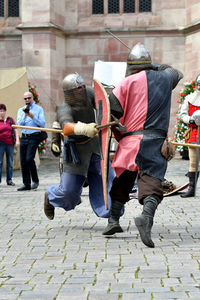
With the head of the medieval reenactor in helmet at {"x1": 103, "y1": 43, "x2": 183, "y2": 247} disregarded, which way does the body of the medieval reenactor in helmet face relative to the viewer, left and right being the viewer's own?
facing away from the viewer and to the left of the viewer

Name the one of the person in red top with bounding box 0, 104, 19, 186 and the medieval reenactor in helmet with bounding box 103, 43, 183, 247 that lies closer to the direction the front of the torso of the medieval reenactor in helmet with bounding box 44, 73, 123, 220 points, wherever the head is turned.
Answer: the medieval reenactor in helmet

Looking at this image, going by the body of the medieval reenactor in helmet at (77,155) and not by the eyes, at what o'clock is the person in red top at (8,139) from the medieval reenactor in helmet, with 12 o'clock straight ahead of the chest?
The person in red top is roughly at 7 o'clock from the medieval reenactor in helmet.

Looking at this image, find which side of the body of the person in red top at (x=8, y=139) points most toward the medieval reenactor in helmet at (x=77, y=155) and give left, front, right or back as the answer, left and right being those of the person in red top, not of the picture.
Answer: front

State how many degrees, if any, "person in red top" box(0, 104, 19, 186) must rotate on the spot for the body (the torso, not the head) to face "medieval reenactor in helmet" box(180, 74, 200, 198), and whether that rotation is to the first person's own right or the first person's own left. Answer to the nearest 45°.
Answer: approximately 45° to the first person's own left

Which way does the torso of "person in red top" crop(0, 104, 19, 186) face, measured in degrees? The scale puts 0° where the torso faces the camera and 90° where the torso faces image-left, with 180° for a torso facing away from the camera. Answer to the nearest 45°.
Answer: approximately 0°

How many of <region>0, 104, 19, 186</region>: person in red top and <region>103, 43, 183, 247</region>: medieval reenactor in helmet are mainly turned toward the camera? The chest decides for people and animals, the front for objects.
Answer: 1

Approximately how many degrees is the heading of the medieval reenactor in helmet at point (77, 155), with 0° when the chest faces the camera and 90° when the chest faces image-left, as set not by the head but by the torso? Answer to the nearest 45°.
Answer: approximately 315°

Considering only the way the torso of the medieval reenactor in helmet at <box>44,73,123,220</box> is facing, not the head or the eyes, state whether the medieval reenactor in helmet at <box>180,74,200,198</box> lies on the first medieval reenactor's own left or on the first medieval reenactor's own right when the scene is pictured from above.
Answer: on the first medieval reenactor's own left

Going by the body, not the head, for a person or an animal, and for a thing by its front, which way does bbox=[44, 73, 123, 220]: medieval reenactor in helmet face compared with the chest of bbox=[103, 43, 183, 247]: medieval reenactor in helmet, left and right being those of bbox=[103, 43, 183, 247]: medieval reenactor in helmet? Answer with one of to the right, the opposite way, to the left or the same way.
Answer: the opposite way

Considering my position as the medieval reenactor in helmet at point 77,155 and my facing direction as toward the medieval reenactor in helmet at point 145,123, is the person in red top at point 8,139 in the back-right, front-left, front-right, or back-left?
back-left
